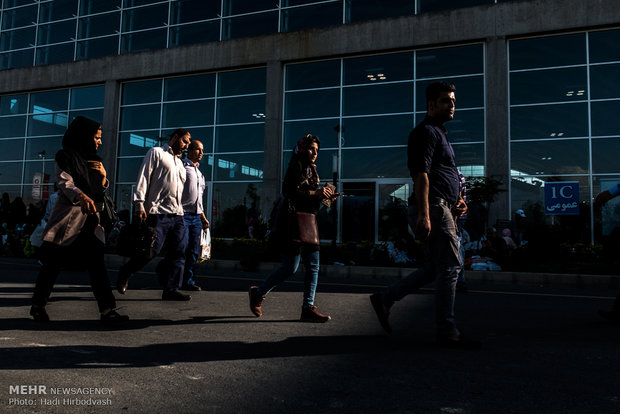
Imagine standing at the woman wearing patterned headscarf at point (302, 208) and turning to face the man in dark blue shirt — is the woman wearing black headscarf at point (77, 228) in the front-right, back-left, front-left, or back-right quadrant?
back-right

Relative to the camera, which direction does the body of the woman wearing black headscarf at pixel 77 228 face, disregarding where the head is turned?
to the viewer's right

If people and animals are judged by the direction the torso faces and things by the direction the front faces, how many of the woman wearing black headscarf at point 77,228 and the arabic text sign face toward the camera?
1

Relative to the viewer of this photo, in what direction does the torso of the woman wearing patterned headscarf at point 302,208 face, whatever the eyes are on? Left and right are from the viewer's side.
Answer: facing to the right of the viewer

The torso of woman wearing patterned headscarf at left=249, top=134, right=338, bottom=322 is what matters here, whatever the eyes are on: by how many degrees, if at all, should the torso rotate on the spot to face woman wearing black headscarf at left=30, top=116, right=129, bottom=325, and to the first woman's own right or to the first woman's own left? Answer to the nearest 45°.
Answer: approximately 180°

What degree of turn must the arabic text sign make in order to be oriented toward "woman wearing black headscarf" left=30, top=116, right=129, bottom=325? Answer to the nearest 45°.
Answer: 0° — it already faces them

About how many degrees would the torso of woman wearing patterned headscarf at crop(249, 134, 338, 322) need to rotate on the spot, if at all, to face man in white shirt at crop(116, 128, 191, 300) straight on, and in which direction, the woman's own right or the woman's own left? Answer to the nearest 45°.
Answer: approximately 135° to the woman's own left

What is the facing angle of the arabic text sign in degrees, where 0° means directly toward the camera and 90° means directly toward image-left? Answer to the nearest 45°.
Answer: approximately 0°

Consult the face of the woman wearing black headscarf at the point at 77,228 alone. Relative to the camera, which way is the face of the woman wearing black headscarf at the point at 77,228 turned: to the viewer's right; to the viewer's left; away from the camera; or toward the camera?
to the viewer's right
